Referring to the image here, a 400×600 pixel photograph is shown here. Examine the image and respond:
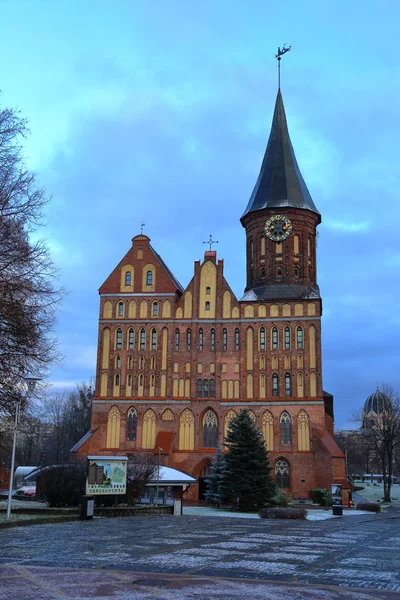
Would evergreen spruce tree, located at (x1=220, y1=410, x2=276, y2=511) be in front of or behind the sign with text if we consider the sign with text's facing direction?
behind

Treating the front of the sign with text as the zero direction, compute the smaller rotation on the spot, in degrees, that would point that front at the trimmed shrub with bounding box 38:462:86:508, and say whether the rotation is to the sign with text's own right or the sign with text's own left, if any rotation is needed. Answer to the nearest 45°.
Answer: approximately 135° to the sign with text's own right

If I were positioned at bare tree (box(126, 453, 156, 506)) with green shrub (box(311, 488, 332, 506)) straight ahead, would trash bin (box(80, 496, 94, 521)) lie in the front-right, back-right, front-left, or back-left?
back-right

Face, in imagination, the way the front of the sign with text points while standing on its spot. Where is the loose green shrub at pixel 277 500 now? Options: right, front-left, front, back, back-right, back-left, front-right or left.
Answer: back-left

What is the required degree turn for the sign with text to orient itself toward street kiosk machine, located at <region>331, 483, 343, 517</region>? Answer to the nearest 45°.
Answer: approximately 135° to its left

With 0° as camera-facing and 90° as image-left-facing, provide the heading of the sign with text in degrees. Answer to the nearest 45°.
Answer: approximately 0°

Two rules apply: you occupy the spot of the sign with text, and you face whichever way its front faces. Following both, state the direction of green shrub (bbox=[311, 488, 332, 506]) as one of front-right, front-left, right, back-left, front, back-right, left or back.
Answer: back-left
